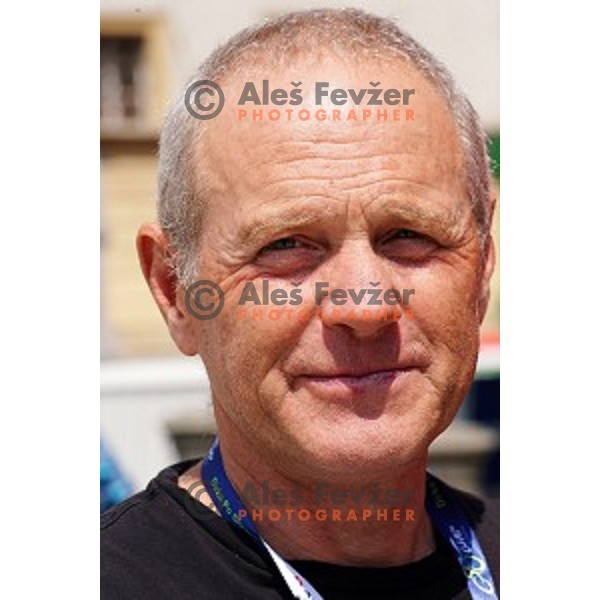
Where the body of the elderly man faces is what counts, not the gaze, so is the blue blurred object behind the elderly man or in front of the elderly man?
behind

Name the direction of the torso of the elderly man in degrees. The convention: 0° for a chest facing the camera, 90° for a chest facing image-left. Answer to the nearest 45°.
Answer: approximately 315°
